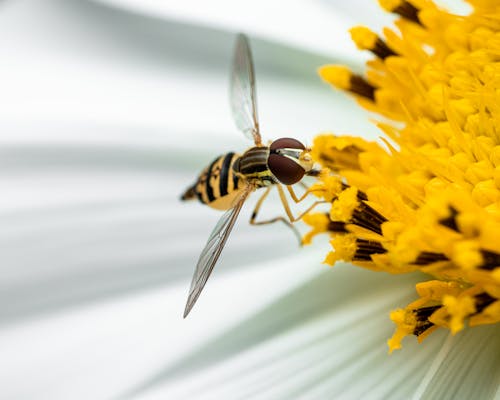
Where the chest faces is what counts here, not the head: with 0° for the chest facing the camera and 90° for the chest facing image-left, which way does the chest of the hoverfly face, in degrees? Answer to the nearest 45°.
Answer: approximately 270°
